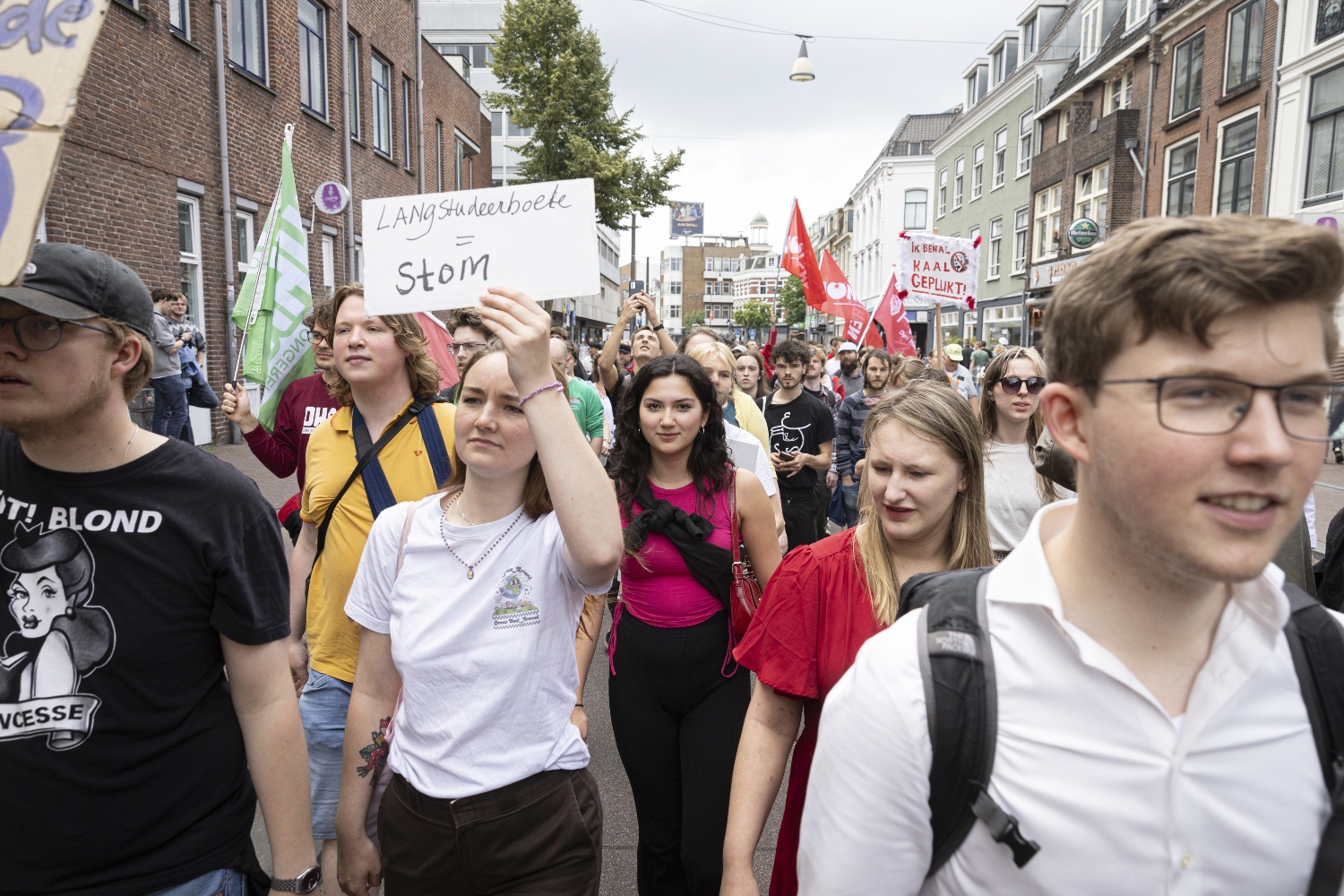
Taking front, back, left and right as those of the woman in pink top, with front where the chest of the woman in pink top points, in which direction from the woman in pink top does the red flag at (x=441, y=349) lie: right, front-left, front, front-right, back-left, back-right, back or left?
back-right

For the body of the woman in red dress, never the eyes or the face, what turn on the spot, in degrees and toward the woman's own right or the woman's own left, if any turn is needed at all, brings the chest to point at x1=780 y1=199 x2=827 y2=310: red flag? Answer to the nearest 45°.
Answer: approximately 180°

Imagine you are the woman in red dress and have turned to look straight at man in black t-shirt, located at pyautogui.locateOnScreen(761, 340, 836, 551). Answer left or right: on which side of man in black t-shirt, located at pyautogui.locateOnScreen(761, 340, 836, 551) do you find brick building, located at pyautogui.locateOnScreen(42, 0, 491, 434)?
left

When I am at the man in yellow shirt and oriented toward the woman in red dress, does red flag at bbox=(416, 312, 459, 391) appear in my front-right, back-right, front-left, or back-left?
back-left

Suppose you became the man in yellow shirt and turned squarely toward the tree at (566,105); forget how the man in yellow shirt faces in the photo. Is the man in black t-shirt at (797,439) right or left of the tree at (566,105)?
right

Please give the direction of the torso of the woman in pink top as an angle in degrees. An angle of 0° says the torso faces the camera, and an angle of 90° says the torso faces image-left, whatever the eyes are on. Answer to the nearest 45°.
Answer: approximately 0°

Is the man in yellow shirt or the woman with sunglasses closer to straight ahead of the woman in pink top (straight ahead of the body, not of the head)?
the man in yellow shirt

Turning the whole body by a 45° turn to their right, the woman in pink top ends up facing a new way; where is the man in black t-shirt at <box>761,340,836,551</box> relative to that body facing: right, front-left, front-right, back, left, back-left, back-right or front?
back-right

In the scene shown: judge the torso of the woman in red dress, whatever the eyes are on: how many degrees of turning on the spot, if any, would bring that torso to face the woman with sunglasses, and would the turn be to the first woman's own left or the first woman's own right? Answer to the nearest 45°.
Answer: approximately 180°

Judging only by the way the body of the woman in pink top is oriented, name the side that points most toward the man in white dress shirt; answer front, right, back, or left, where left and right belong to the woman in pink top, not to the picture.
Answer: front
